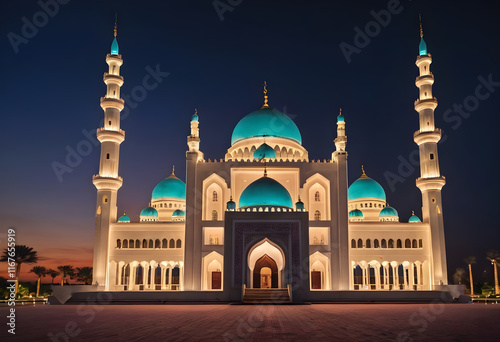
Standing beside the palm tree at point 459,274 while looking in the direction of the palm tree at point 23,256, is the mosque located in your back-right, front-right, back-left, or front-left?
front-left

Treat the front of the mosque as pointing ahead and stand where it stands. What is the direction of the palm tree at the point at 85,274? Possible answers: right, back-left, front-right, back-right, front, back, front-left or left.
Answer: back-right

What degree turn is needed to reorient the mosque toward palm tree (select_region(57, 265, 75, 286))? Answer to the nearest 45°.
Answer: approximately 135° to its right

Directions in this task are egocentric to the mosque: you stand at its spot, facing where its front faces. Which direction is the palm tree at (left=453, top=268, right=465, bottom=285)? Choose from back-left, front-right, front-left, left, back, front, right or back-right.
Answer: back-left

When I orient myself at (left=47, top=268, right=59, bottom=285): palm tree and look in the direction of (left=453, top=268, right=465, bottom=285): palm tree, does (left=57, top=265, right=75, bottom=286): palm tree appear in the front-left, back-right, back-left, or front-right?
front-right

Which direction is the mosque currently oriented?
toward the camera

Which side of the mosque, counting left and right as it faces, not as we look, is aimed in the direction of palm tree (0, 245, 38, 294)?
right
